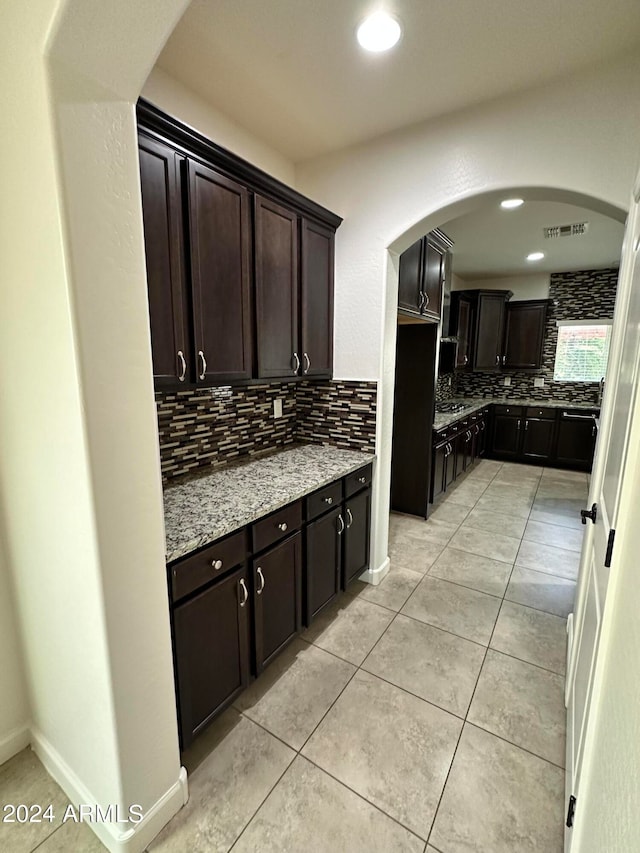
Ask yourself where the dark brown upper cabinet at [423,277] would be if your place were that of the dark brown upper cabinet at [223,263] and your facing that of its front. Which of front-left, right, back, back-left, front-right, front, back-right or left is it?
left

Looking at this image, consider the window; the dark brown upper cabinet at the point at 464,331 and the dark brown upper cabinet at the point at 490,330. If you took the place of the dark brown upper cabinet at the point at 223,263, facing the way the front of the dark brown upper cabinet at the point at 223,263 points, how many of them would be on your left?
3

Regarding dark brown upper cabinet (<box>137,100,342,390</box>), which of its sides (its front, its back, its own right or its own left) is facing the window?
left

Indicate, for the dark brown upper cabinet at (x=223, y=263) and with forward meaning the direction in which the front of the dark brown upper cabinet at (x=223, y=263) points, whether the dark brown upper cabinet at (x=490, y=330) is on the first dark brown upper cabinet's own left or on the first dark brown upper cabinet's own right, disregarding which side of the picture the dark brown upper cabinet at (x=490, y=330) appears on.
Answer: on the first dark brown upper cabinet's own left

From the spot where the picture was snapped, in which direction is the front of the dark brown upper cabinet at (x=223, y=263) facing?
facing the viewer and to the right of the viewer

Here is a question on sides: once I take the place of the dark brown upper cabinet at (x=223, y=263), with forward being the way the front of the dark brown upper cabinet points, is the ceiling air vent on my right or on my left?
on my left

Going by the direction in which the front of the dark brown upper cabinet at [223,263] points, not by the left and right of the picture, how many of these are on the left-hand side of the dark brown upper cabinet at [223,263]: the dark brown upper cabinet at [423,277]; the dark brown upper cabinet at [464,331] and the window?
3

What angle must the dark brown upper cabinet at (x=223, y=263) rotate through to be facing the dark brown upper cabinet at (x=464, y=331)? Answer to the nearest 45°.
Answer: approximately 90° to its left
